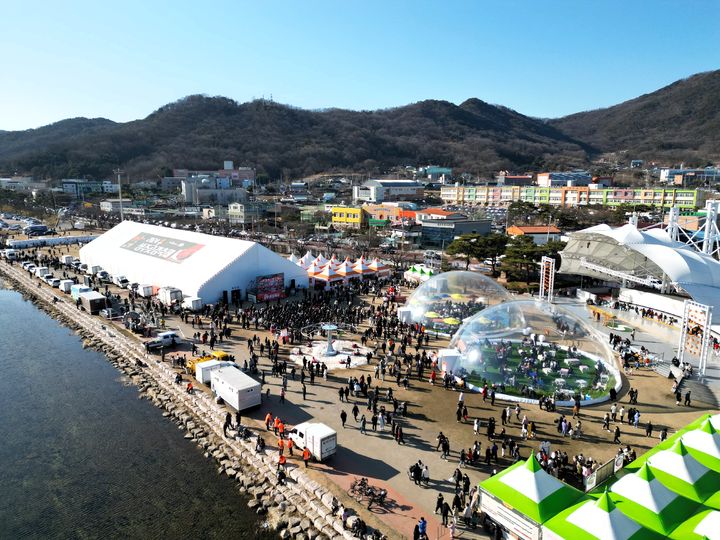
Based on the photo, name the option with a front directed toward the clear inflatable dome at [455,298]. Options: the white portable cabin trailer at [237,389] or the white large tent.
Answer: the white large tent

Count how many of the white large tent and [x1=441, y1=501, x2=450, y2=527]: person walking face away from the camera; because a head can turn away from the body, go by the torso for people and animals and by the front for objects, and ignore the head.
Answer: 1

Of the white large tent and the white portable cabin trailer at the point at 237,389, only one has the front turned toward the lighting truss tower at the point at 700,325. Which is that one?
the white large tent

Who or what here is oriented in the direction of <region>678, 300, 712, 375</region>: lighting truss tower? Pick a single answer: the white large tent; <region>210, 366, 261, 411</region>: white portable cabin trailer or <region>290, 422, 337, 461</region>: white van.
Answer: the white large tent

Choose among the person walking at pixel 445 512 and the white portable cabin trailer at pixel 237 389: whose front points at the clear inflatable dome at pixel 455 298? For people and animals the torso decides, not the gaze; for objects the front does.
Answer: the person walking

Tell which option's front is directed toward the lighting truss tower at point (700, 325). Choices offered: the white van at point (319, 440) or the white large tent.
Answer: the white large tent

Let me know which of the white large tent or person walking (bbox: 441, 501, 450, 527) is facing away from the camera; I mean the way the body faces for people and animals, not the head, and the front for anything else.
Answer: the person walking

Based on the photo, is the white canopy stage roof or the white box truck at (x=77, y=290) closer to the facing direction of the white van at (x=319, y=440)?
the white box truck

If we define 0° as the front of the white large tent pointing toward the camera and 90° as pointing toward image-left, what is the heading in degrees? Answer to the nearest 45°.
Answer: approximately 315°

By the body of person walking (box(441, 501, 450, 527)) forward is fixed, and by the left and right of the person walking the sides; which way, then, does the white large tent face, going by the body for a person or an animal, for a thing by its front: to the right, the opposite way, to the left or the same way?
to the right

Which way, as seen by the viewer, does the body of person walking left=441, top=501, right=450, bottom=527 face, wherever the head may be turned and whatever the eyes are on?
away from the camera
